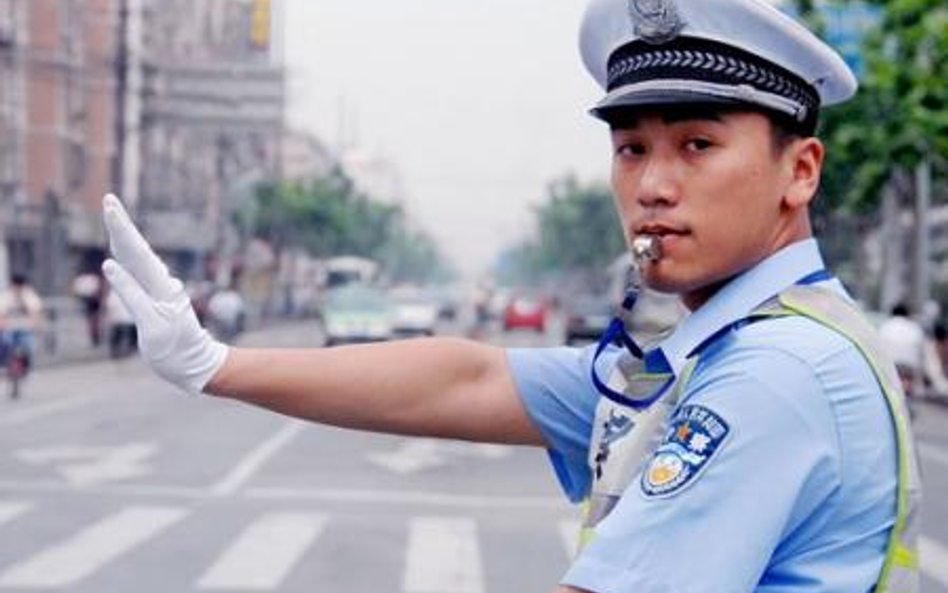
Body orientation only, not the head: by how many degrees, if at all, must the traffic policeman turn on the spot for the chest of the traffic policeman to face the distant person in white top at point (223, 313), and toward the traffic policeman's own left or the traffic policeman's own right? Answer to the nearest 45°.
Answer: approximately 90° to the traffic policeman's own right

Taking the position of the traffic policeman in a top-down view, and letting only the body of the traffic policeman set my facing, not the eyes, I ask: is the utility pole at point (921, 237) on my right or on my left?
on my right

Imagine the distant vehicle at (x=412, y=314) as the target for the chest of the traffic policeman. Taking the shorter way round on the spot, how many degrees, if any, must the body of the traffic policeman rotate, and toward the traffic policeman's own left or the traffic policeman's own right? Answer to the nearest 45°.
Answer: approximately 90° to the traffic policeman's own right

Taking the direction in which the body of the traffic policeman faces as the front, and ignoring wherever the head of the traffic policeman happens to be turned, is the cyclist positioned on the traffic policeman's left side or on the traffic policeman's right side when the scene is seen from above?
on the traffic policeman's right side

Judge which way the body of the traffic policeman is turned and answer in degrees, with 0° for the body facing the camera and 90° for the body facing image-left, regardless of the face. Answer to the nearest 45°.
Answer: approximately 90°

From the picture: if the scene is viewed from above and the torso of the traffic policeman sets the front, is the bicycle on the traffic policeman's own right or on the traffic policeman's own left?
on the traffic policeman's own right

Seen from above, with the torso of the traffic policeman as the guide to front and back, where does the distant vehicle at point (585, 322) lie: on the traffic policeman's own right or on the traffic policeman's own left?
on the traffic policeman's own right
